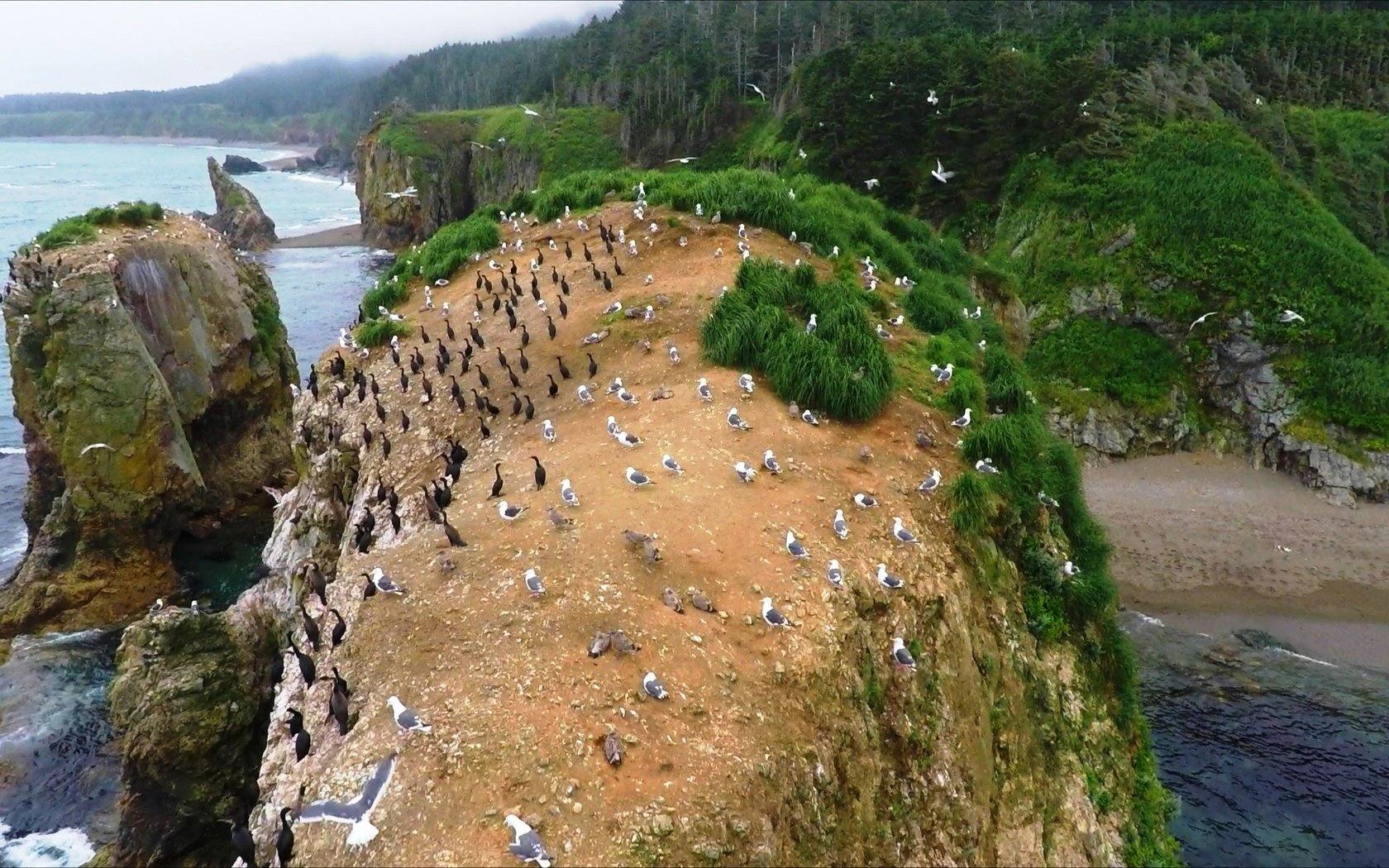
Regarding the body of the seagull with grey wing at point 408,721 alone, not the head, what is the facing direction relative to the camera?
to the viewer's left

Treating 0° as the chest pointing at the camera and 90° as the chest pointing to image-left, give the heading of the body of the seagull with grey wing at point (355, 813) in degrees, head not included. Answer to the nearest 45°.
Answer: approximately 135°

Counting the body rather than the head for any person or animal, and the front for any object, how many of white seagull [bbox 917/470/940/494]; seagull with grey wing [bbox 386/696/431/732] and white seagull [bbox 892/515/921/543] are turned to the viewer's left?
2

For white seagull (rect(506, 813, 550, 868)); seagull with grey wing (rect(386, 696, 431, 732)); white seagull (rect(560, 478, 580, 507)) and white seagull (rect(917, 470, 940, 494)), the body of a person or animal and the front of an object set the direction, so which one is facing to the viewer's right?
white seagull (rect(917, 470, 940, 494))

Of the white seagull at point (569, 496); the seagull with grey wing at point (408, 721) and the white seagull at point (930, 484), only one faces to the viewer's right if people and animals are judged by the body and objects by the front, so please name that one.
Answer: the white seagull at point (930, 484)

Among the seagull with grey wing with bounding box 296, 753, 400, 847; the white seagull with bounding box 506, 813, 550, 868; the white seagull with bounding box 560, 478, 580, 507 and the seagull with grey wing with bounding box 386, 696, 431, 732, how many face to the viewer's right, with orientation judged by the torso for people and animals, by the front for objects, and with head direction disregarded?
0

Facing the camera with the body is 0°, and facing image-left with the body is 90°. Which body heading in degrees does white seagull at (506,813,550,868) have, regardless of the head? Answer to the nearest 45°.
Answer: approximately 135°

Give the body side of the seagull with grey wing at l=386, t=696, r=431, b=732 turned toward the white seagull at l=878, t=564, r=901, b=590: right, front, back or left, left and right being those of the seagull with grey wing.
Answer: back

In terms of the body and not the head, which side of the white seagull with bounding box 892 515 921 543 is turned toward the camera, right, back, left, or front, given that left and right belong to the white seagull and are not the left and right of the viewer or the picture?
left

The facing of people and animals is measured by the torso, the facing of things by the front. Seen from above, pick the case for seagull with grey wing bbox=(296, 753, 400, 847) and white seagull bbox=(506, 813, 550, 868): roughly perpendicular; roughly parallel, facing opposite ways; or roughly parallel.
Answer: roughly parallel

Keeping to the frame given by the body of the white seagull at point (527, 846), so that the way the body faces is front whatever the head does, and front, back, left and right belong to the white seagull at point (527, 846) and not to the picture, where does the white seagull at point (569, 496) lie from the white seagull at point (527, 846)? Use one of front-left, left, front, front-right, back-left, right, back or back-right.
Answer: front-right

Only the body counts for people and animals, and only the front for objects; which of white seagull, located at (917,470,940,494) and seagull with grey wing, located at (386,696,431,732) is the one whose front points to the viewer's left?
the seagull with grey wing

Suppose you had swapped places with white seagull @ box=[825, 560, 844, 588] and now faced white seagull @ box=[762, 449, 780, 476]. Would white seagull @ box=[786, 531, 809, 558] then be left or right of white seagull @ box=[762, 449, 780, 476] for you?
left
